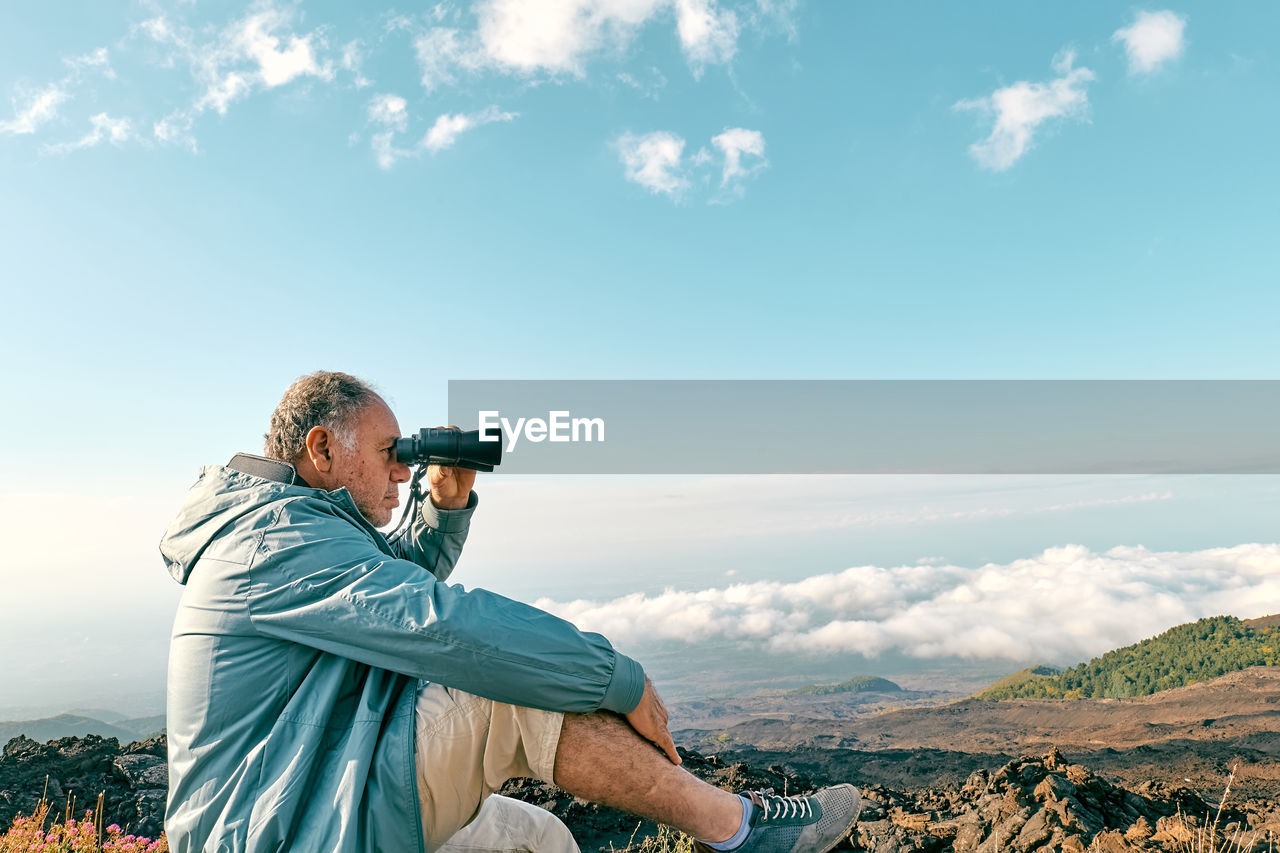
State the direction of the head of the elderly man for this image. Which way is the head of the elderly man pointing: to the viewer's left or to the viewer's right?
to the viewer's right

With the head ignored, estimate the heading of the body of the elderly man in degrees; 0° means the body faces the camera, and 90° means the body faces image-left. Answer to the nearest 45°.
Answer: approximately 270°
